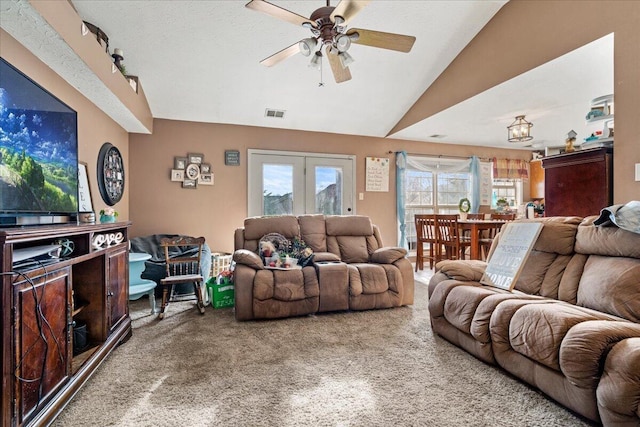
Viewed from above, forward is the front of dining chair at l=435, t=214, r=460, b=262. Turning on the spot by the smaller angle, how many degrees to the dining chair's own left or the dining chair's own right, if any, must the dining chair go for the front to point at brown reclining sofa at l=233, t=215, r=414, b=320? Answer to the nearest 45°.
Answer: approximately 135° to the dining chair's own left

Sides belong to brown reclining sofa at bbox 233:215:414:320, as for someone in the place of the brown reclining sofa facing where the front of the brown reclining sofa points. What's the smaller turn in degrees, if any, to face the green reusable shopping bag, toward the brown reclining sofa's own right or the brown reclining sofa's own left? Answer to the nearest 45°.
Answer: approximately 90° to the brown reclining sofa's own right

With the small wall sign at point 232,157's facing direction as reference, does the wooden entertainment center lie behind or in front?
in front

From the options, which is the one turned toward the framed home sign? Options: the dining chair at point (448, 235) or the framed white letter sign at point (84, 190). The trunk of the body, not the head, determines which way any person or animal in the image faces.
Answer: the framed white letter sign

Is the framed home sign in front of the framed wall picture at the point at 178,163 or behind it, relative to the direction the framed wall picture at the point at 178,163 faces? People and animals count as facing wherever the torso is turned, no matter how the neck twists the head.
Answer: in front

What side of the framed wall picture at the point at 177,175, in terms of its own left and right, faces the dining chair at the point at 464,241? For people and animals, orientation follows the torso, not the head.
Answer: left

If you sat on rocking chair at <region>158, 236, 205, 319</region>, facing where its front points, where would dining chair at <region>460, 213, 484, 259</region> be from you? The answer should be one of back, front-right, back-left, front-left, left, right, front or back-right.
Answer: left

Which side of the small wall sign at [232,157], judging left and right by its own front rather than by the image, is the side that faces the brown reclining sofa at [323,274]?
front

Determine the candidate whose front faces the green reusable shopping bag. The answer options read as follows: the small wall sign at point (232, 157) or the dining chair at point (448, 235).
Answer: the small wall sign

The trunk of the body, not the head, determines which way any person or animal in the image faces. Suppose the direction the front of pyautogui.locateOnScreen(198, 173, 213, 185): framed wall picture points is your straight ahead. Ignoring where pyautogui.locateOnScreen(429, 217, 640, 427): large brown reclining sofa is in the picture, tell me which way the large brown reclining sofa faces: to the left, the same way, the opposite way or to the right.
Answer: to the right

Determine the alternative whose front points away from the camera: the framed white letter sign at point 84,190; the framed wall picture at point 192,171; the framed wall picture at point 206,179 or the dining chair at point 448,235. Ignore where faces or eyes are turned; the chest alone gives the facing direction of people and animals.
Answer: the dining chair

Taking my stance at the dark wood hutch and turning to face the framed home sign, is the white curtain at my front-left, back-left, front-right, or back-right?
back-right
